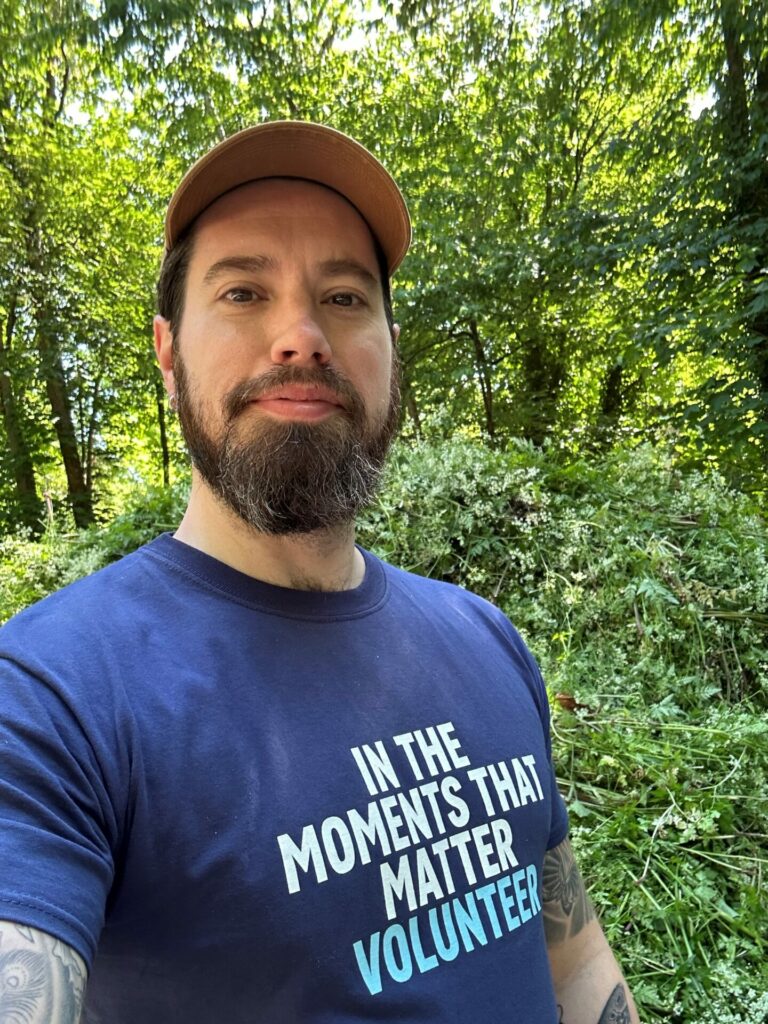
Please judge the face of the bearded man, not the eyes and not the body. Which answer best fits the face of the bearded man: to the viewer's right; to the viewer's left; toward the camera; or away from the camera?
toward the camera

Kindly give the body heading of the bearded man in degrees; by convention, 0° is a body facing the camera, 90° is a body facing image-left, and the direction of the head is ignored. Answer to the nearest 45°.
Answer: approximately 315°
